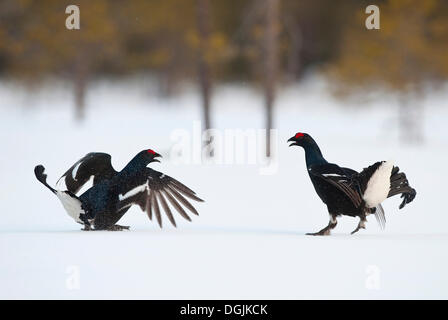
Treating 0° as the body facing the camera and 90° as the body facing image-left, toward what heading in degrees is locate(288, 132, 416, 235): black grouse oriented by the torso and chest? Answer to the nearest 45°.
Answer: approximately 90°

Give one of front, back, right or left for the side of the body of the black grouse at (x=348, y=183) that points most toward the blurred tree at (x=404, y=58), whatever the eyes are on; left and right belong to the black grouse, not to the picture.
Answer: right

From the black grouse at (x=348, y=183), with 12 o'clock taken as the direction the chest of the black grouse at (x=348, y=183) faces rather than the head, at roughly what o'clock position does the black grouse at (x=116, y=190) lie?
the black grouse at (x=116, y=190) is roughly at 12 o'clock from the black grouse at (x=348, y=183).

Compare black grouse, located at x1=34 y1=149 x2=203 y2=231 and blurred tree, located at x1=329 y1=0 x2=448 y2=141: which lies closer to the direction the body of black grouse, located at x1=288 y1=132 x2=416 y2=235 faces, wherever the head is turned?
the black grouse
